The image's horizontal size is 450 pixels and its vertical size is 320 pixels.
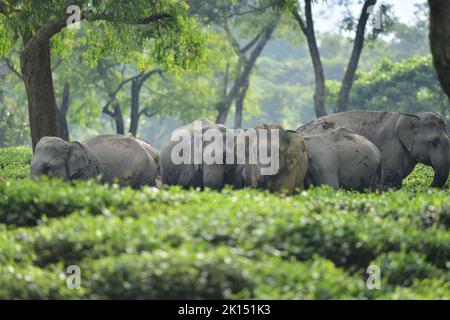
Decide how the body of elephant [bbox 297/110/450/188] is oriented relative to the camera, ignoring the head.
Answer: to the viewer's right

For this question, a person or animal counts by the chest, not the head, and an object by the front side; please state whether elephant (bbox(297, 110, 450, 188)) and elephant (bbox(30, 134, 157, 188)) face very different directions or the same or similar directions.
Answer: very different directions

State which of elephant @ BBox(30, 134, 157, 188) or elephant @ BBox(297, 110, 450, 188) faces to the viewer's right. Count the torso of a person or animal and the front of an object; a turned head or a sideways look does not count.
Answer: elephant @ BBox(297, 110, 450, 188)

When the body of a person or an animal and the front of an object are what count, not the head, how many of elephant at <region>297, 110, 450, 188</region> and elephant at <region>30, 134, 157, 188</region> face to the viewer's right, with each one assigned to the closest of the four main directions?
1

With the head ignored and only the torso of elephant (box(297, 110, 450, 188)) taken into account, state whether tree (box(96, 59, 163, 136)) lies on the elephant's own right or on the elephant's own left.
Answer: on the elephant's own left

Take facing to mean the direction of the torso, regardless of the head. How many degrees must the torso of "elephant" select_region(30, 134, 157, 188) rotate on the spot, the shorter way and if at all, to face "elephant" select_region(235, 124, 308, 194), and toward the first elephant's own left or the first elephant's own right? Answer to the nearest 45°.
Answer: approximately 135° to the first elephant's own left

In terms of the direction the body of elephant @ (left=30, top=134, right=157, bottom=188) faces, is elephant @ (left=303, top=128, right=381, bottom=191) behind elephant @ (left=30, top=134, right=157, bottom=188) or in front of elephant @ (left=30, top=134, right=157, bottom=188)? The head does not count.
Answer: behind

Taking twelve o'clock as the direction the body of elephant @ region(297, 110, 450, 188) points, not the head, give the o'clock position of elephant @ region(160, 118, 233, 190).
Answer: elephant @ region(160, 118, 233, 190) is roughly at 5 o'clock from elephant @ region(297, 110, 450, 188).

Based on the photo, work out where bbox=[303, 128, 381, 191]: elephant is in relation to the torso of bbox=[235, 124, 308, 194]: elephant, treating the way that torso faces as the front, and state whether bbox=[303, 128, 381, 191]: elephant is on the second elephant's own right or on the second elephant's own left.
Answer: on the second elephant's own right
